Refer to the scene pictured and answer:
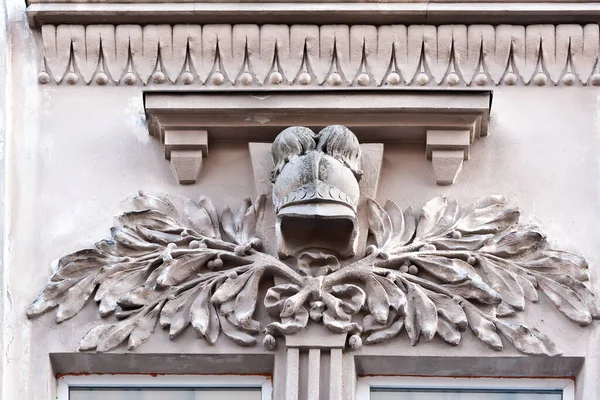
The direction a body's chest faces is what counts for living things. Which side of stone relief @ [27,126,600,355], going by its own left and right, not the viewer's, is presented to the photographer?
front

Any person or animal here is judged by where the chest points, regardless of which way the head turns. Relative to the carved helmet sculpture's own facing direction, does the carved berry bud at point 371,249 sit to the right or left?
on its left

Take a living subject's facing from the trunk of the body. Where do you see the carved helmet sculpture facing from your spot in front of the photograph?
facing the viewer
